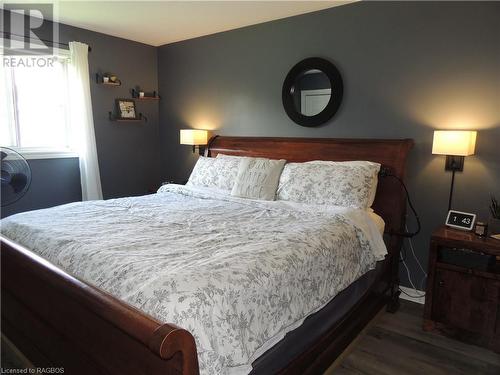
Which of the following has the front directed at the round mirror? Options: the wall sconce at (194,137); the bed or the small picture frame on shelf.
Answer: the small picture frame on shelf

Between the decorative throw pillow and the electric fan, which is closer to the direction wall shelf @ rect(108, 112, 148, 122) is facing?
the decorative throw pillow

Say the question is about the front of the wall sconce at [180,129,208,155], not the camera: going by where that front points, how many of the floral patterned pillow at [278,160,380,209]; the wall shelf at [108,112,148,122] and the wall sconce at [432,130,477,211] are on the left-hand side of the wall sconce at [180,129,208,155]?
2

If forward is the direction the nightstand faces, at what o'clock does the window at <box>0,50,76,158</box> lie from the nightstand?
The window is roughly at 1 o'clock from the nightstand.

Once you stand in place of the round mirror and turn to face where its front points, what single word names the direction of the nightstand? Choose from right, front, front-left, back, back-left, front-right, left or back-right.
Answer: left

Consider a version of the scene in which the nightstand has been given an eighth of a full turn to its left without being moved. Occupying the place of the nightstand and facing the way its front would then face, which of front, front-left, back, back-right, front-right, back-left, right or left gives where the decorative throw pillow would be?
right

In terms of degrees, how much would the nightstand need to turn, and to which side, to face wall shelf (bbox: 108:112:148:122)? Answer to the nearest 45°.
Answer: approximately 45° to its right

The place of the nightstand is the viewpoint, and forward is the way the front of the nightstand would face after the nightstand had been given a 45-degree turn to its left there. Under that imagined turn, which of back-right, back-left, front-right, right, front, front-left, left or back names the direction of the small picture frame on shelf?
right

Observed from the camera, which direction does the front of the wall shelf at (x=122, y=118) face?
facing the viewer and to the right of the viewer

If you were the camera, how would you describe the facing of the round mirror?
facing the viewer and to the left of the viewer

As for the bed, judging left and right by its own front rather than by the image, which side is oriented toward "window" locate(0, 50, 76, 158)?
right

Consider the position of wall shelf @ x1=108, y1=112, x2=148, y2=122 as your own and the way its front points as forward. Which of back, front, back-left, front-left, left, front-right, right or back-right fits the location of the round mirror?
front

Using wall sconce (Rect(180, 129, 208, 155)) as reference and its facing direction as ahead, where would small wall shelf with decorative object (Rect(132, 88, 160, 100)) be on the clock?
The small wall shelf with decorative object is roughly at 3 o'clock from the wall sconce.

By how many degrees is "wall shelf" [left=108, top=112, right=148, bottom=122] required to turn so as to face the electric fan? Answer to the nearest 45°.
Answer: approximately 90° to its right
